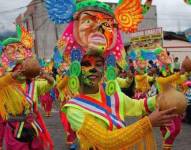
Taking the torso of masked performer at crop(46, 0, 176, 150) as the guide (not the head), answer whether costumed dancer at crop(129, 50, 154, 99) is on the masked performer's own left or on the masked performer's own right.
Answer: on the masked performer's own left

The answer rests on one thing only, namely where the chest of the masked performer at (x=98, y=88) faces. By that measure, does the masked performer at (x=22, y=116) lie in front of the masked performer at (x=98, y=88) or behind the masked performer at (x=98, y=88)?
behind

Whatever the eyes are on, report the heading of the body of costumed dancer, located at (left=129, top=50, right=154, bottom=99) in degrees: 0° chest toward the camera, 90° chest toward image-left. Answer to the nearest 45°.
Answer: approximately 0°

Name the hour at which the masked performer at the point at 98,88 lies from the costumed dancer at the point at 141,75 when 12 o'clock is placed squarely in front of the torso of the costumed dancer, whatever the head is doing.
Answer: The masked performer is roughly at 12 o'clock from the costumed dancer.
